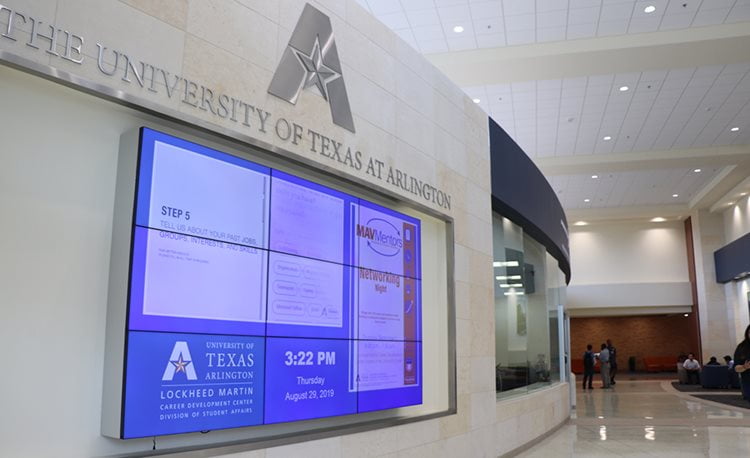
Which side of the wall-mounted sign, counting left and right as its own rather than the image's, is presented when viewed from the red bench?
left

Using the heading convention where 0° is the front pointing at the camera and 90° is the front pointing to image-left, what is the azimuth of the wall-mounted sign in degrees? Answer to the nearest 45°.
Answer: approximately 315°

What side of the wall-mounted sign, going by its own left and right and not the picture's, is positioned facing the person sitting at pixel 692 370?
left

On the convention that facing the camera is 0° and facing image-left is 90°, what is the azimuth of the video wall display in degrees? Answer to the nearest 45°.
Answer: approximately 315°
